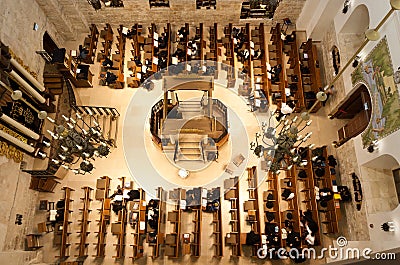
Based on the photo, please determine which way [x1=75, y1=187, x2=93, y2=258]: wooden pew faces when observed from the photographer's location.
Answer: facing to the left of the viewer

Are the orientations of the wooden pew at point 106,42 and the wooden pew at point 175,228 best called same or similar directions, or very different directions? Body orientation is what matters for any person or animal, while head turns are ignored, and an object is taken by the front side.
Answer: same or similar directions

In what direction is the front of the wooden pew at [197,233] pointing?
to the viewer's left

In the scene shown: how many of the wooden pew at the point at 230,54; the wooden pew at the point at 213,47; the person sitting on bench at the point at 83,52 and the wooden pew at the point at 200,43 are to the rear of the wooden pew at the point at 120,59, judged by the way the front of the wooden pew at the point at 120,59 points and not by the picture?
3

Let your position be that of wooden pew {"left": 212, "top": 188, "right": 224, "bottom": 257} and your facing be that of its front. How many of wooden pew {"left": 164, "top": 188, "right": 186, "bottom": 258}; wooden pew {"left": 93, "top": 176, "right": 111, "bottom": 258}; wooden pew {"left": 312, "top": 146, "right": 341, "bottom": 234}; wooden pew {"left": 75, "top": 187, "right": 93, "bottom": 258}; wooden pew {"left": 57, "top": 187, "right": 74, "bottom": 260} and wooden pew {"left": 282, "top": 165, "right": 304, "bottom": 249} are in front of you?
4

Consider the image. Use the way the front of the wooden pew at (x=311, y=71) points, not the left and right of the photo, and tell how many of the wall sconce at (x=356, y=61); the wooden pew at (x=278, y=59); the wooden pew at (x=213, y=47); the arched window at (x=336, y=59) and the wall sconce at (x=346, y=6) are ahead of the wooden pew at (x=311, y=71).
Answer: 2

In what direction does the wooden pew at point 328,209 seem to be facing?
to the viewer's left

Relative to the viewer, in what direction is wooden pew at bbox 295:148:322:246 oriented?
to the viewer's left

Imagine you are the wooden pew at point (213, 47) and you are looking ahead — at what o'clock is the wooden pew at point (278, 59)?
the wooden pew at point (278, 59) is roughly at 6 o'clock from the wooden pew at point (213, 47).

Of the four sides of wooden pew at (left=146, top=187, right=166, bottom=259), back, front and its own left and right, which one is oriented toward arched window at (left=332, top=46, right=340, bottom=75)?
back

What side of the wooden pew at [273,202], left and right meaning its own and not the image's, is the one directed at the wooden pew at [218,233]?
front
